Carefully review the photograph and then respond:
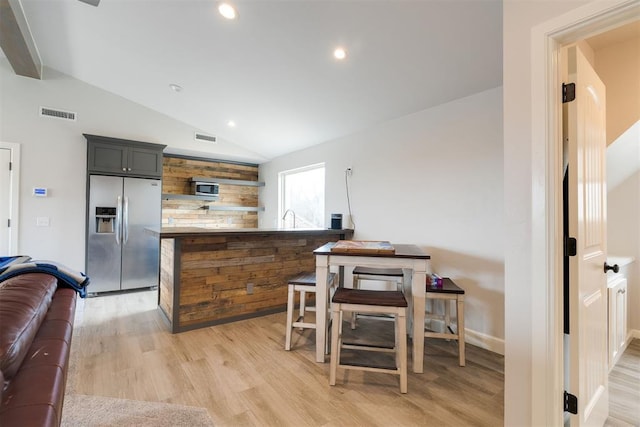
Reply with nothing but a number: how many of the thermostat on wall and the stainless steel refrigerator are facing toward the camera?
2

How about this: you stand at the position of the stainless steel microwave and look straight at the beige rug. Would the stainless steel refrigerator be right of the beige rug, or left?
right

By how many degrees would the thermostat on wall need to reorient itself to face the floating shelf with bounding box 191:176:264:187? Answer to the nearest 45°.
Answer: approximately 90° to its left

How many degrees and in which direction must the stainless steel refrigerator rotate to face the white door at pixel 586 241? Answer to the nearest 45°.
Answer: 0° — it already faces it

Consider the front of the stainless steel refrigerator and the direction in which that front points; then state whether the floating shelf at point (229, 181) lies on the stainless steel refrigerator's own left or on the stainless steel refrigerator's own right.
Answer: on the stainless steel refrigerator's own left

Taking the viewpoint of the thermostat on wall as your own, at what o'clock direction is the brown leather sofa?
The brown leather sofa is roughly at 12 o'clock from the thermostat on wall.

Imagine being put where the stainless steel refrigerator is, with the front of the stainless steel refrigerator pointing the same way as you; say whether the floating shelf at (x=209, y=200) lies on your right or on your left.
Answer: on your left

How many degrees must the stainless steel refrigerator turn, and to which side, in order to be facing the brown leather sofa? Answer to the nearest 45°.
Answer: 0° — it already faces it

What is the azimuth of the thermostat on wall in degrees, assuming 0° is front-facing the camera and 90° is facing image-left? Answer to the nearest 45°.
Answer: approximately 0°

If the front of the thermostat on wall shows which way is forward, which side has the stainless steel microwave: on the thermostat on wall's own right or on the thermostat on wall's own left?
on the thermostat on wall's own left
